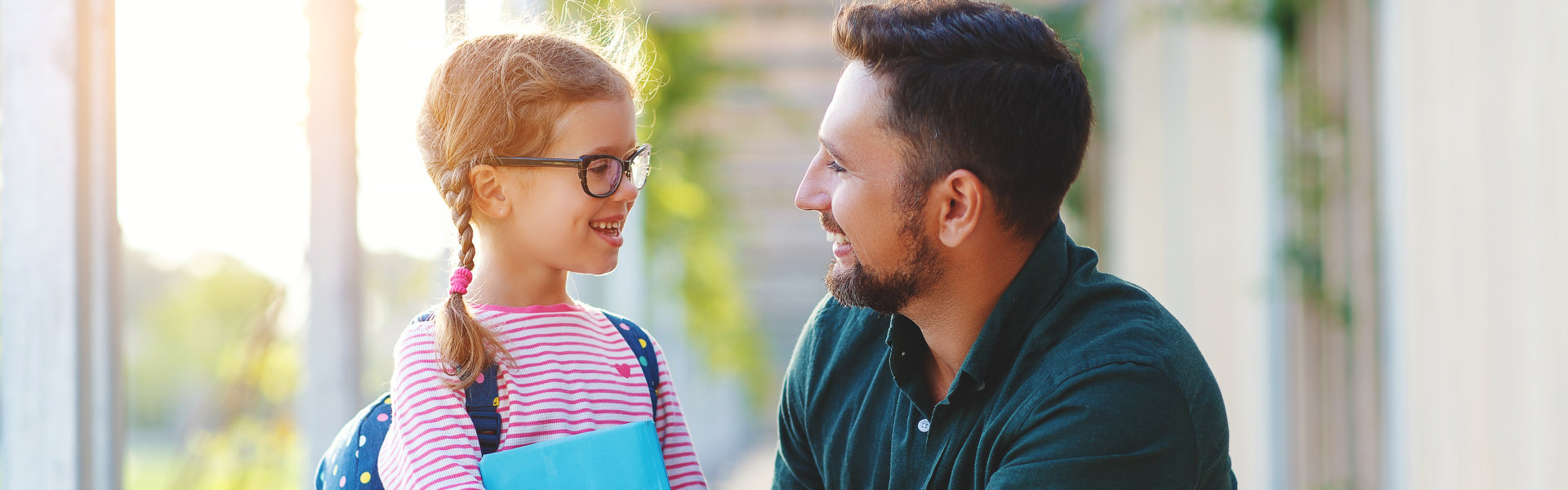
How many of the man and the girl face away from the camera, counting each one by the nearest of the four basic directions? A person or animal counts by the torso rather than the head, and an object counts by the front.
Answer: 0

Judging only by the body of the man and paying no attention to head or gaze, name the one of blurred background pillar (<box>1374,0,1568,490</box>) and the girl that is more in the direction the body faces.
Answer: the girl

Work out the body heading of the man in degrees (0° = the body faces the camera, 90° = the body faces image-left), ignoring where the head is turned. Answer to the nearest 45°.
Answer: approximately 45°

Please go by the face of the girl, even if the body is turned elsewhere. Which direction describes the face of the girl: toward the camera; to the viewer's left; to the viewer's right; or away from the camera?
to the viewer's right

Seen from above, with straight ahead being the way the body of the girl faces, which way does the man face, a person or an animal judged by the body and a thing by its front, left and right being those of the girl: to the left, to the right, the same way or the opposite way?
to the right

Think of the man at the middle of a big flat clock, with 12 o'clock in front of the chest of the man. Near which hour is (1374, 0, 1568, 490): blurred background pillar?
The blurred background pillar is roughly at 6 o'clock from the man.

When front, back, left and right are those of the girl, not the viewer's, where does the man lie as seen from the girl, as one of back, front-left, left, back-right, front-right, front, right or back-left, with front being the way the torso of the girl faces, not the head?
front-left

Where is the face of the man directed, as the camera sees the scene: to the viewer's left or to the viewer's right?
to the viewer's left

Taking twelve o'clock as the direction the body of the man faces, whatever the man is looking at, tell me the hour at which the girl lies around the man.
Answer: The girl is roughly at 1 o'clock from the man.

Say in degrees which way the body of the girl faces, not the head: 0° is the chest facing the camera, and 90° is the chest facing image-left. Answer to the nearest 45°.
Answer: approximately 315°

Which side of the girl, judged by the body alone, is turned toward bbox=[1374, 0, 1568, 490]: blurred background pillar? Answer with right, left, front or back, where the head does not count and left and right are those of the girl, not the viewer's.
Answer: left
